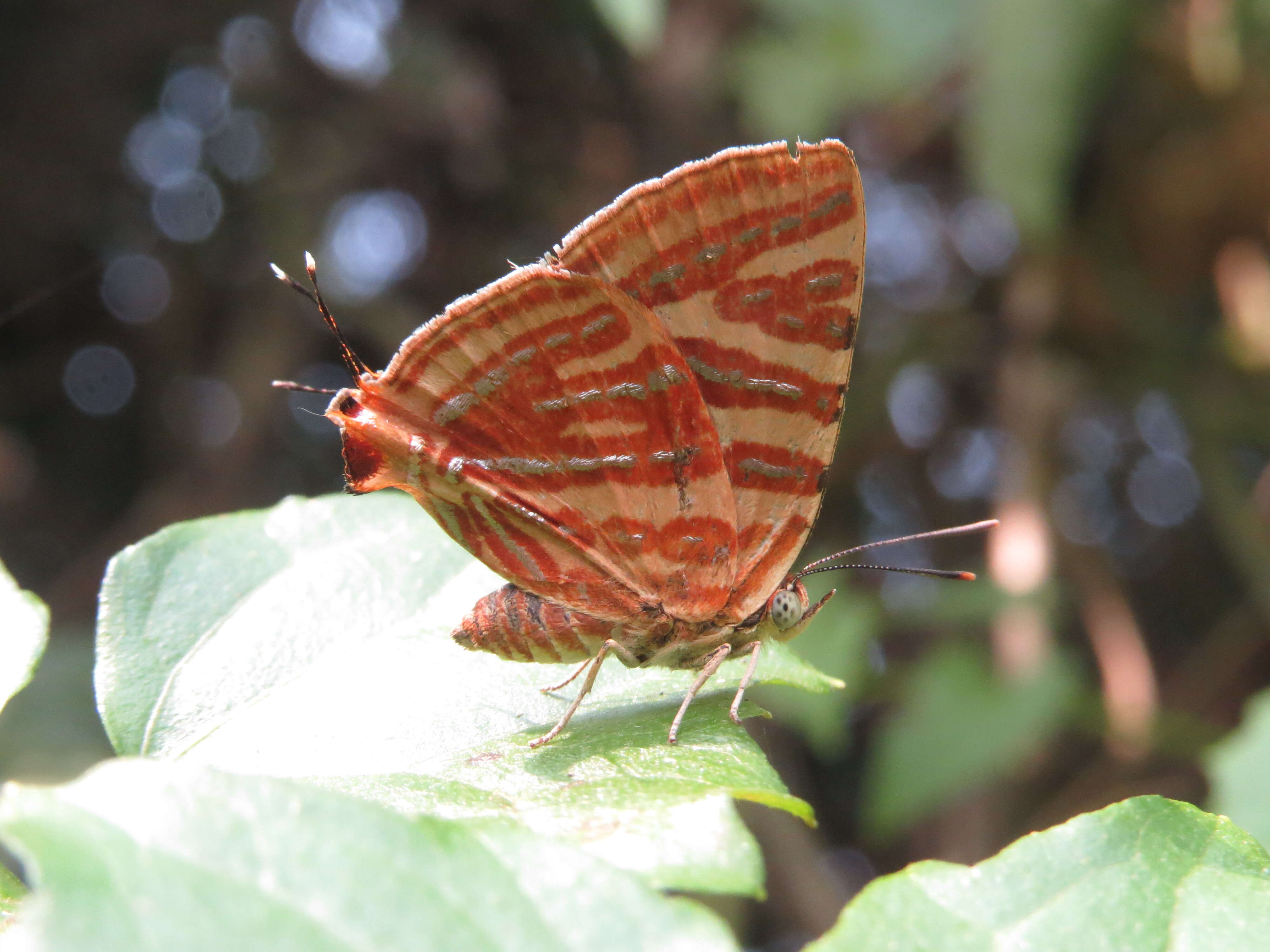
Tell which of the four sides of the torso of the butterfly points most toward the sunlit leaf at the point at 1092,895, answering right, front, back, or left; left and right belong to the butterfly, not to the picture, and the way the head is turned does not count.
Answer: front

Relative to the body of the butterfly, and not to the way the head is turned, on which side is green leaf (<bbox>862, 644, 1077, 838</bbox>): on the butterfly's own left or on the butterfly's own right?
on the butterfly's own left

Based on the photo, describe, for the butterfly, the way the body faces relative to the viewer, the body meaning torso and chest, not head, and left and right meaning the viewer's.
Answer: facing to the right of the viewer

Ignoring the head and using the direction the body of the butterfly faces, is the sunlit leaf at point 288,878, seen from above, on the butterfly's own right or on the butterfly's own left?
on the butterfly's own right

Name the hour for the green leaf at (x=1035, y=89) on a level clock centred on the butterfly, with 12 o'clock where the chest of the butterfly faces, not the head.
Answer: The green leaf is roughly at 10 o'clock from the butterfly.

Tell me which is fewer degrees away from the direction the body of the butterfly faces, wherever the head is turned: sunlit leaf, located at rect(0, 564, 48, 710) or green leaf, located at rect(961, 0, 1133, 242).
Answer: the green leaf
